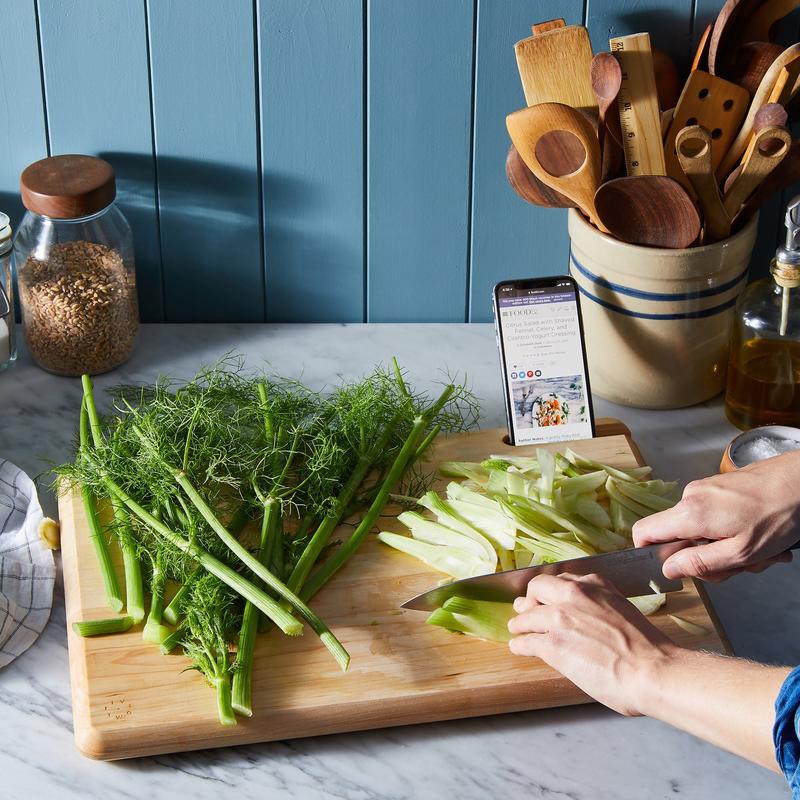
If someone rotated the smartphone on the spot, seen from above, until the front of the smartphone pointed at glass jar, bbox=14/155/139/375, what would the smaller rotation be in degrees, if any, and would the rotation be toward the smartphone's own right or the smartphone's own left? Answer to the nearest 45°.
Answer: approximately 90° to the smartphone's own right

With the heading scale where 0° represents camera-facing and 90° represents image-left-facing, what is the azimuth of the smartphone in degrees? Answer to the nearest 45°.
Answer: approximately 0°
